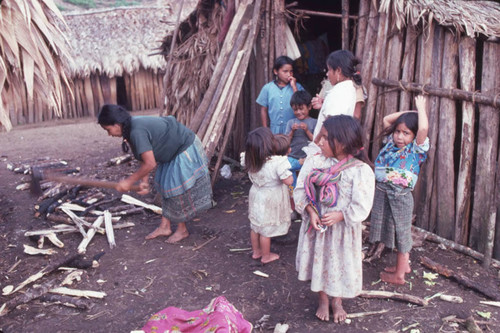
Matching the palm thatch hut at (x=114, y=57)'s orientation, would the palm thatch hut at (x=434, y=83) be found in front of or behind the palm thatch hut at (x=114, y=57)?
in front

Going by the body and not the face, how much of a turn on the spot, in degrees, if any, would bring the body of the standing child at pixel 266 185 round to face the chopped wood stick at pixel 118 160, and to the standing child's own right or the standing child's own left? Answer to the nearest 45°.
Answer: approximately 90° to the standing child's own left

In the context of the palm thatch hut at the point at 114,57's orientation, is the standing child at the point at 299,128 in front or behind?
in front

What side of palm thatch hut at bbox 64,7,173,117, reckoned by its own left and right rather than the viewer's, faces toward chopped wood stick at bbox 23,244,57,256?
front

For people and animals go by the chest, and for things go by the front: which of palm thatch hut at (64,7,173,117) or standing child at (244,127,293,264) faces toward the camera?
the palm thatch hut

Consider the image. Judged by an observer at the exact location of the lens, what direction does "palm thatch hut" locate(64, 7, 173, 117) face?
facing the viewer

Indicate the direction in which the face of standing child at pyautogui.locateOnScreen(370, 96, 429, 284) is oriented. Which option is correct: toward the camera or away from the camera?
toward the camera

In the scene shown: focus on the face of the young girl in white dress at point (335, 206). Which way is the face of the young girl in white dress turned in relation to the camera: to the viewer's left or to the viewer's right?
to the viewer's left

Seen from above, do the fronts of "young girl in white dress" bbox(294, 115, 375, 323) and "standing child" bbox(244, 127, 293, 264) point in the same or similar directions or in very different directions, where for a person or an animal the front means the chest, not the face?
very different directions

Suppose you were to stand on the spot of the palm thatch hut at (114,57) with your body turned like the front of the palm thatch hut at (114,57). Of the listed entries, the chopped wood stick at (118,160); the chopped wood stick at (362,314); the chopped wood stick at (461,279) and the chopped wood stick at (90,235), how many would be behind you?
0

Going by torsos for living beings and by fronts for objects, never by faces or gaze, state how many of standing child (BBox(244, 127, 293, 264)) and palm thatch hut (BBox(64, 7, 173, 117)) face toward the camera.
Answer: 1

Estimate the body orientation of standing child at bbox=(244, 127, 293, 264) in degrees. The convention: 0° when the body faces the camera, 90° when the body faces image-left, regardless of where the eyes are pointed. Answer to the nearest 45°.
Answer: approximately 225°
